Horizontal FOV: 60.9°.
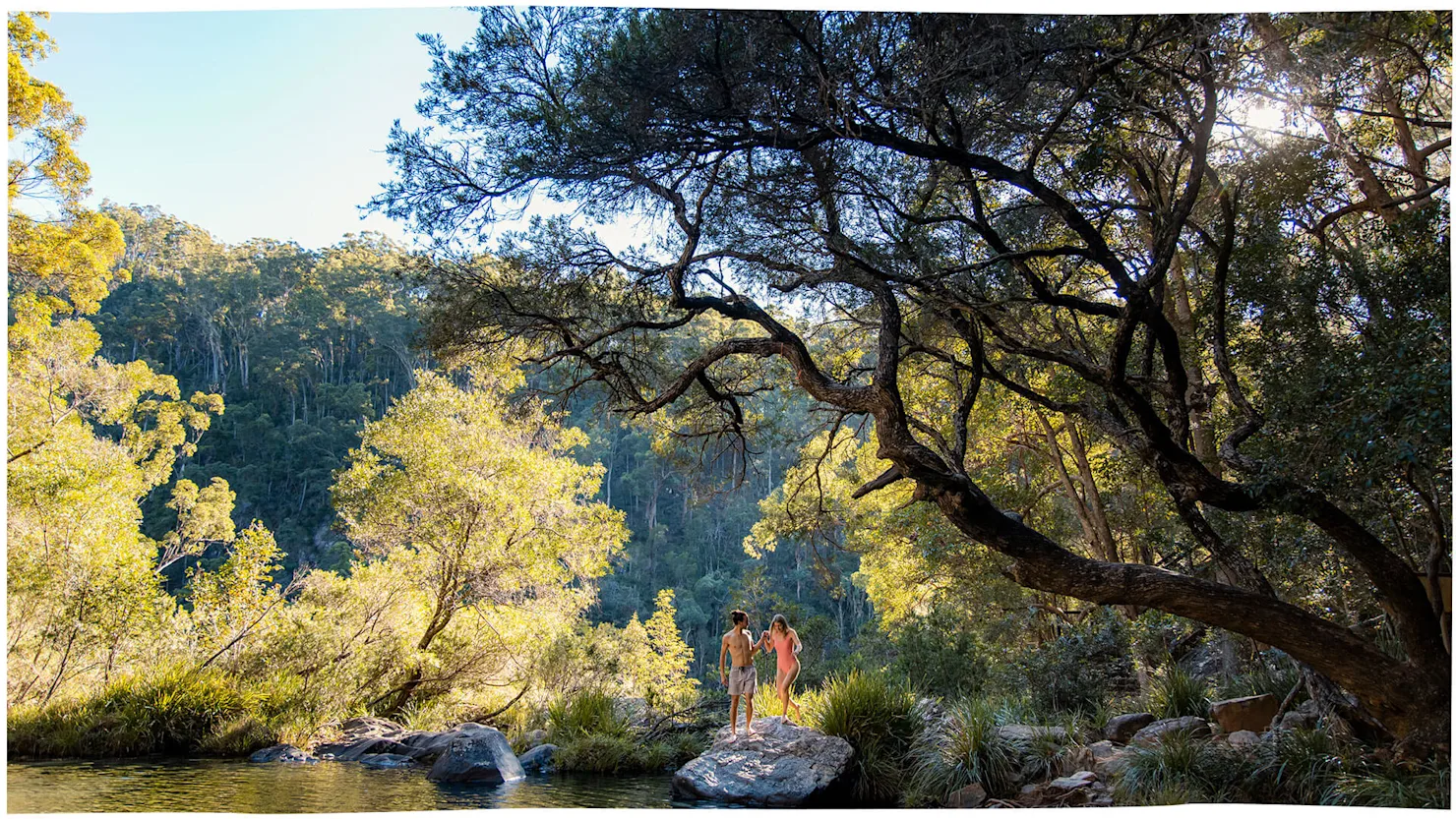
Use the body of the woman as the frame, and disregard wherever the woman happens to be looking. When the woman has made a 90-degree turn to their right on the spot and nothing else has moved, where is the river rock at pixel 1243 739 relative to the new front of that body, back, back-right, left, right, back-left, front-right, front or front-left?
back

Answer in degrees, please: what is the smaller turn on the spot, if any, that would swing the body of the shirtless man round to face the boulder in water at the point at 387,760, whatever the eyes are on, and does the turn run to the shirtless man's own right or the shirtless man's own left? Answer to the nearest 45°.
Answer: approximately 135° to the shirtless man's own right

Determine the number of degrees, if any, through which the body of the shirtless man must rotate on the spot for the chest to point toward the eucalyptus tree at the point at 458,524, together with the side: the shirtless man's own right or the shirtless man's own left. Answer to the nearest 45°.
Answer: approximately 135° to the shirtless man's own right

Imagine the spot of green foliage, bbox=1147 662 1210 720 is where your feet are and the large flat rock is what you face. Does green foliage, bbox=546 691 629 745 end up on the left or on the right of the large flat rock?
right

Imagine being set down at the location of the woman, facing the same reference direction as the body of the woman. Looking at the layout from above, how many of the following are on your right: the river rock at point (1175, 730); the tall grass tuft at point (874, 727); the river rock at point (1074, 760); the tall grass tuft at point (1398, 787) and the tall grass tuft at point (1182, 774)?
0

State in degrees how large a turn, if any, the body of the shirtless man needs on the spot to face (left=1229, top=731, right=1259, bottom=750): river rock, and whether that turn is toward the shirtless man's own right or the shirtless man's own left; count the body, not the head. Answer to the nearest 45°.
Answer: approximately 45° to the shirtless man's own left

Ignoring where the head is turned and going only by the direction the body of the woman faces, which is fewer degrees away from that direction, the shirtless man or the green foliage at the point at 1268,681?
the shirtless man

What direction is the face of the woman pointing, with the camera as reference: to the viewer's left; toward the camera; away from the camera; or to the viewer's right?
toward the camera

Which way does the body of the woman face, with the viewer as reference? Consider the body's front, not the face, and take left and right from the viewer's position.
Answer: facing the viewer and to the left of the viewer

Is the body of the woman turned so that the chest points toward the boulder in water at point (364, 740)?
no

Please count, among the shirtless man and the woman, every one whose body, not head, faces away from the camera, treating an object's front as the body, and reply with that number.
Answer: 0

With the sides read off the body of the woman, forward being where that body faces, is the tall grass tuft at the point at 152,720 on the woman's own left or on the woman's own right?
on the woman's own right

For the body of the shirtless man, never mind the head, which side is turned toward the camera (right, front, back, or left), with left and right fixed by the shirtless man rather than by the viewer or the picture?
front

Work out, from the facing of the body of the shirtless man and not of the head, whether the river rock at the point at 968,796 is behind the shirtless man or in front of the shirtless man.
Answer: in front

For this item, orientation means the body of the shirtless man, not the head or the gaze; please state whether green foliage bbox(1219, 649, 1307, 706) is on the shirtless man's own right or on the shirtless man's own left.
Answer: on the shirtless man's own left

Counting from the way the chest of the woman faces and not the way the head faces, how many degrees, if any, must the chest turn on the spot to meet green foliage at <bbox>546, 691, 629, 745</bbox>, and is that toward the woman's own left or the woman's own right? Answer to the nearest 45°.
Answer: approximately 90° to the woman's own right

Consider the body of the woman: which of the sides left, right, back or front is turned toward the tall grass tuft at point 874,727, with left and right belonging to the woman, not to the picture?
left

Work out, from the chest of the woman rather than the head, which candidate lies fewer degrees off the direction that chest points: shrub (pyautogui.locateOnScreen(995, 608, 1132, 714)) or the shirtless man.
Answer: the shirtless man
